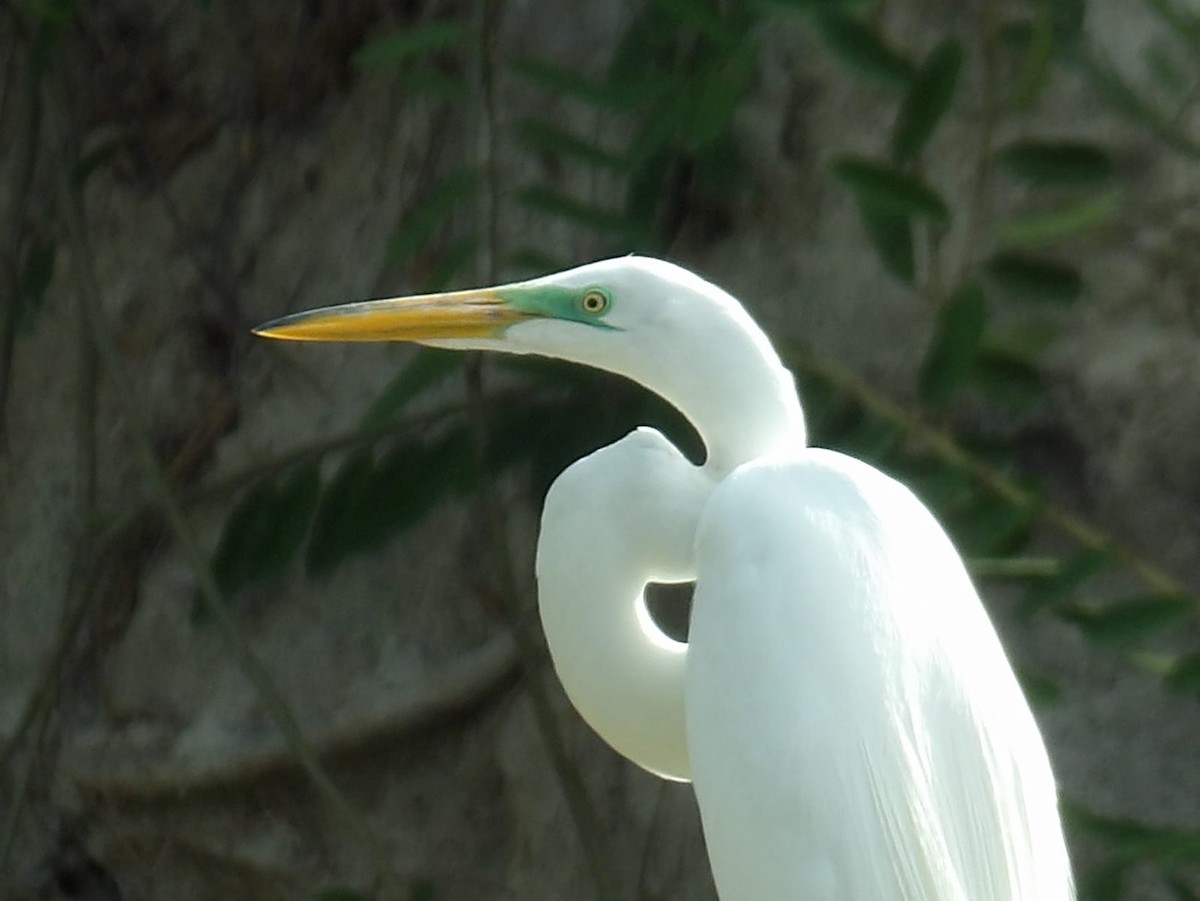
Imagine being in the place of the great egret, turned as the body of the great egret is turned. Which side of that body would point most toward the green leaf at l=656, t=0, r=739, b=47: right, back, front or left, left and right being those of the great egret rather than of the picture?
right

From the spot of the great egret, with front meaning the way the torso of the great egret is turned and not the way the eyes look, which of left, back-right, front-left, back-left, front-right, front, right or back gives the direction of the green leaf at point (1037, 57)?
right

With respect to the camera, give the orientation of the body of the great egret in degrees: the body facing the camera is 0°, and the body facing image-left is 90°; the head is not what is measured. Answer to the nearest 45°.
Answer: approximately 90°

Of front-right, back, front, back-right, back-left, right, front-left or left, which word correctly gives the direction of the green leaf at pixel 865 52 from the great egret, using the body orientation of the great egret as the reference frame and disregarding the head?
right

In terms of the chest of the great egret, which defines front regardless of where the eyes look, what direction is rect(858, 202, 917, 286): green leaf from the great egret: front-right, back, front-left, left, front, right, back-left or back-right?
right

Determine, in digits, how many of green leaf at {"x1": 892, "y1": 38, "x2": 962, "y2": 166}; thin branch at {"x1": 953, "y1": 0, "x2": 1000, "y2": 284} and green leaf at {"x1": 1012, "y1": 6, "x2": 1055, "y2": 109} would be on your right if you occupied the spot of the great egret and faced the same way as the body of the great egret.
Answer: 3
